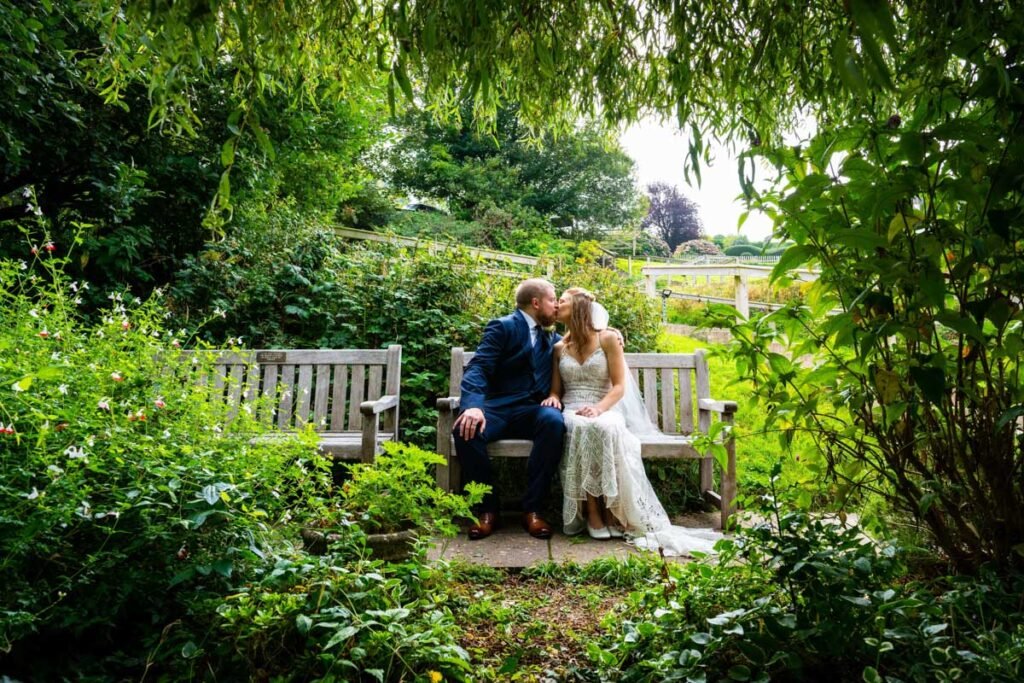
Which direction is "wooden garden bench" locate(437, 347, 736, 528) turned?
toward the camera

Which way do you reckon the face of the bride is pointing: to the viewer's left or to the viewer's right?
to the viewer's left

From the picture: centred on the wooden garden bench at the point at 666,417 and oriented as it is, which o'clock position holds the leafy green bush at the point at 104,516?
The leafy green bush is roughly at 1 o'clock from the wooden garden bench.

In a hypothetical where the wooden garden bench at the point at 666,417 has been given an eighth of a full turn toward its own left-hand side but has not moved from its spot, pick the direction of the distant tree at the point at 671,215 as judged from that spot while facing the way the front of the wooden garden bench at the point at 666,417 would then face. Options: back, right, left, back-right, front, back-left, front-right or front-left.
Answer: back-left

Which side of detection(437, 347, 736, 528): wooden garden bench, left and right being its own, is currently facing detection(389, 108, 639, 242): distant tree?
back

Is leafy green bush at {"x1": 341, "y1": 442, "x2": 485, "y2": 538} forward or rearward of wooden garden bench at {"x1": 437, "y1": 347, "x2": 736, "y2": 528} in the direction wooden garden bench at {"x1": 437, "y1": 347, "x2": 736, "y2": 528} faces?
forward

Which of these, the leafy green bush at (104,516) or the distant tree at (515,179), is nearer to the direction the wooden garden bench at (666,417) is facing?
the leafy green bush

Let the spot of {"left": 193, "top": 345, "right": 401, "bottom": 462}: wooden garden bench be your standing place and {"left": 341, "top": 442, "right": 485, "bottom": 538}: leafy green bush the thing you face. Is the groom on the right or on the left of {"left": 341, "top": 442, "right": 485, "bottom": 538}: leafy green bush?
left

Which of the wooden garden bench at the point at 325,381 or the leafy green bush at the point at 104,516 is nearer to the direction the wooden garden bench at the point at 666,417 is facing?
the leafy green bush

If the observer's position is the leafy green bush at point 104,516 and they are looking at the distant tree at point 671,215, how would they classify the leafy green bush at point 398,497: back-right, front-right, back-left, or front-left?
front-right

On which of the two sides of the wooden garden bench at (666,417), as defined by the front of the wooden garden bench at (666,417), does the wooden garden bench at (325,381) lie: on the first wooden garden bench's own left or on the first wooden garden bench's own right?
on the first wooden garden bench's own right

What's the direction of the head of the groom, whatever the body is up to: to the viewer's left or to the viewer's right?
to the viewer's right

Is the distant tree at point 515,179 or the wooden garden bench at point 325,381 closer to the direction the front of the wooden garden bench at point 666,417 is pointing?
the wooden garden bench
